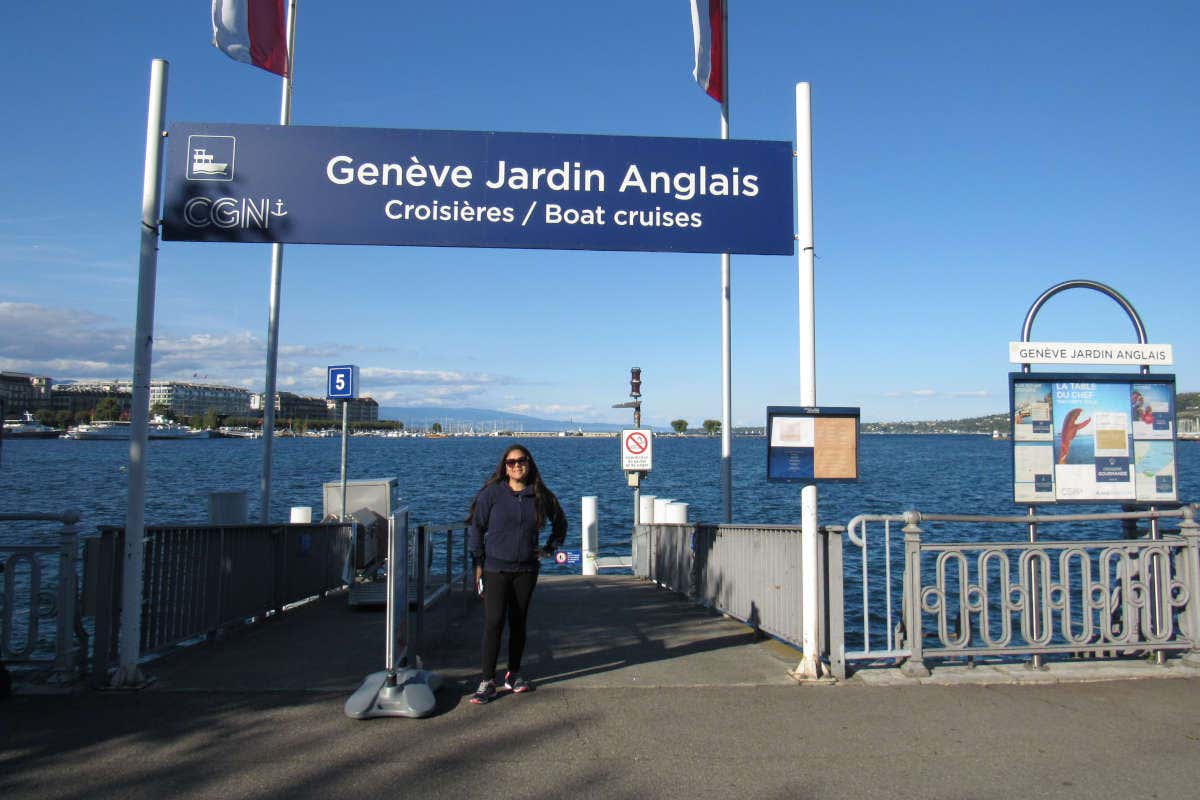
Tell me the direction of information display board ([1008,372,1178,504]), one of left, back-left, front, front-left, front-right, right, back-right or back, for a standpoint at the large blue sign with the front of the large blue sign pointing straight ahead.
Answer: left

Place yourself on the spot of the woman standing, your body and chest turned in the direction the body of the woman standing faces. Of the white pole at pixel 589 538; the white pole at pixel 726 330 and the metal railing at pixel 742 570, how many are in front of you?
0

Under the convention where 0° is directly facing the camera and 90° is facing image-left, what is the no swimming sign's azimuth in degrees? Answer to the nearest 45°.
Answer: approximately 0°

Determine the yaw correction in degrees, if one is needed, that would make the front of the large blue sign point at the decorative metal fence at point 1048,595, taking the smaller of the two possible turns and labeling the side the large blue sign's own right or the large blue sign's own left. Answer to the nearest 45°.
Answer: approximately 90° to the large blue sign's own left

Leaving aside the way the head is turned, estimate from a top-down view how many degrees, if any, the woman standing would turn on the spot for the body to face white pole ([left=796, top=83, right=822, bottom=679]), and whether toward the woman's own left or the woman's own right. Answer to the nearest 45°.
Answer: approximately 90° to the woman's own left

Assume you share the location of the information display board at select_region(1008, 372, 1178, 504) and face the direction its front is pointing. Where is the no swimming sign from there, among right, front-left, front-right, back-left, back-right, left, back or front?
back-right

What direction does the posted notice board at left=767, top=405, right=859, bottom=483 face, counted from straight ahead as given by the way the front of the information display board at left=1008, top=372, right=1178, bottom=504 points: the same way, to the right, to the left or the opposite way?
the same way

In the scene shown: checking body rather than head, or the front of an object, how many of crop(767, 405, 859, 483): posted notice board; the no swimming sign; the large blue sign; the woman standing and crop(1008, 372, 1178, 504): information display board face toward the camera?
5

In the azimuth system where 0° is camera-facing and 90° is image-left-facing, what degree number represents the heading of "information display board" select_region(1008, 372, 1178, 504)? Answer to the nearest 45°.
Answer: approximately 0°

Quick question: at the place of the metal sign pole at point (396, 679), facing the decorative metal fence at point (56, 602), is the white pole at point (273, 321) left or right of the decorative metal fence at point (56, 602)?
right

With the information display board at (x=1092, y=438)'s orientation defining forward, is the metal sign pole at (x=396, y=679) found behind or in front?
in front

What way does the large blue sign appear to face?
toward the camera

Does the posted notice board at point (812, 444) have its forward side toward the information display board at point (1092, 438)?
no

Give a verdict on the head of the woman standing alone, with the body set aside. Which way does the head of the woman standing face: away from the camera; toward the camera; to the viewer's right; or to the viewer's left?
toward the camera

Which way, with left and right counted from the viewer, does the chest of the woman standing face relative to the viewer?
facing the viewer

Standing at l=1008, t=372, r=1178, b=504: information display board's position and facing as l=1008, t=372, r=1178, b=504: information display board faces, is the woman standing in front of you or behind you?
in front

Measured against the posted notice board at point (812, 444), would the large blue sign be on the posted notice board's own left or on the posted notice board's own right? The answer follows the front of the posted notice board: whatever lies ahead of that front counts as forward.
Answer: on the posted notice board's own right

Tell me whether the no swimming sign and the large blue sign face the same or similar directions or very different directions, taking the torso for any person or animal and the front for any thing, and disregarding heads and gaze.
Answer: same or similar directions
